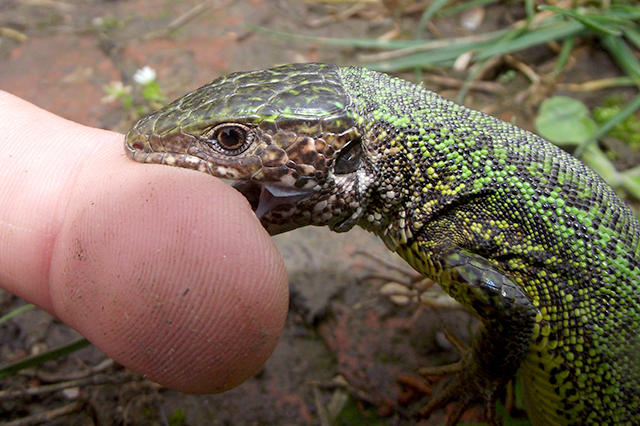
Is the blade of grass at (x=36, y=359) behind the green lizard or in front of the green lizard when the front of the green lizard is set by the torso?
in front

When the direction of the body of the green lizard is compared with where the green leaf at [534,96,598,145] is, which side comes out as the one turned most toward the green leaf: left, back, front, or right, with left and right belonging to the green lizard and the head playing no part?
right

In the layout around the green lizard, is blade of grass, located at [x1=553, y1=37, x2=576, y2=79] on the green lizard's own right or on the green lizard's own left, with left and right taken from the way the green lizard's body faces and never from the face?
on the green lizard's own right

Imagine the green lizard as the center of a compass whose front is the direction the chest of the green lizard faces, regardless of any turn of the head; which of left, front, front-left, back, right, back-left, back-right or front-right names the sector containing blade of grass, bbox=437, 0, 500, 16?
right

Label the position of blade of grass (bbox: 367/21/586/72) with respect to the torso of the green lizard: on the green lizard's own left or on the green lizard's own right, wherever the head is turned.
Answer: on the green lizard's own right

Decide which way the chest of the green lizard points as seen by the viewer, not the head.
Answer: to the viewer's left

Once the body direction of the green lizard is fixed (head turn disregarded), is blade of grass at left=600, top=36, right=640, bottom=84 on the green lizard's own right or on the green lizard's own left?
on the green lizard's own right

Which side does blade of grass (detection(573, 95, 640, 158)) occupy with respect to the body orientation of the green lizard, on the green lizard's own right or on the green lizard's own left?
on the green lizard's own right

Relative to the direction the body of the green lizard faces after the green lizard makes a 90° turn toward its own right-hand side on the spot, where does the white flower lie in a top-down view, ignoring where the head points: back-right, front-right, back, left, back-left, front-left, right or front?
front-left
